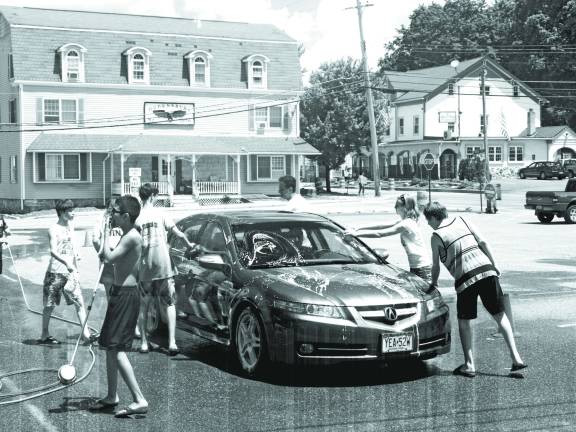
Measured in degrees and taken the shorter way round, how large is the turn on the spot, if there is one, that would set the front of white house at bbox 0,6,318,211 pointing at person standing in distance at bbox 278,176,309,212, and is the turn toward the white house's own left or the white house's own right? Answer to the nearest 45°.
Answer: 0° — it already faces them

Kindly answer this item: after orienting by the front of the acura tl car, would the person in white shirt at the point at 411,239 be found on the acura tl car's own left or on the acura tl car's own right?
on the acura tl car's own left

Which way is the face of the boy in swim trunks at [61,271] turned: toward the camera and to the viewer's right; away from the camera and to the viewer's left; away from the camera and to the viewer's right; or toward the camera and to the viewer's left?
toward the camera and to the viewer's right

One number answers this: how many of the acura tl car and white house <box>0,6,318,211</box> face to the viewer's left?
0

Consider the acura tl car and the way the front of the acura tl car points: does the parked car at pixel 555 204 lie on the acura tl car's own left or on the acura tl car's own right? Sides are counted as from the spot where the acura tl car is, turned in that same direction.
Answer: on the acura tl car's own left

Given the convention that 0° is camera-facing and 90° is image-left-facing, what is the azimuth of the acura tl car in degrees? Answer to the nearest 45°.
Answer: approximately 315°

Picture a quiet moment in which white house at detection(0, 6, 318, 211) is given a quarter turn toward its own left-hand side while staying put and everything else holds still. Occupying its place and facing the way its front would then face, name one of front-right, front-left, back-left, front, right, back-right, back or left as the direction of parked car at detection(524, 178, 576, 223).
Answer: front-right

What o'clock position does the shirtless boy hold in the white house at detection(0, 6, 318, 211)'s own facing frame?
The shirtless boy is roughly at 12 o'clock from the white house.

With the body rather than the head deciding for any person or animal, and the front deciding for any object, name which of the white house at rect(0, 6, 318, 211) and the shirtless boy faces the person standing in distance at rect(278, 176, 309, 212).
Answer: the white house
